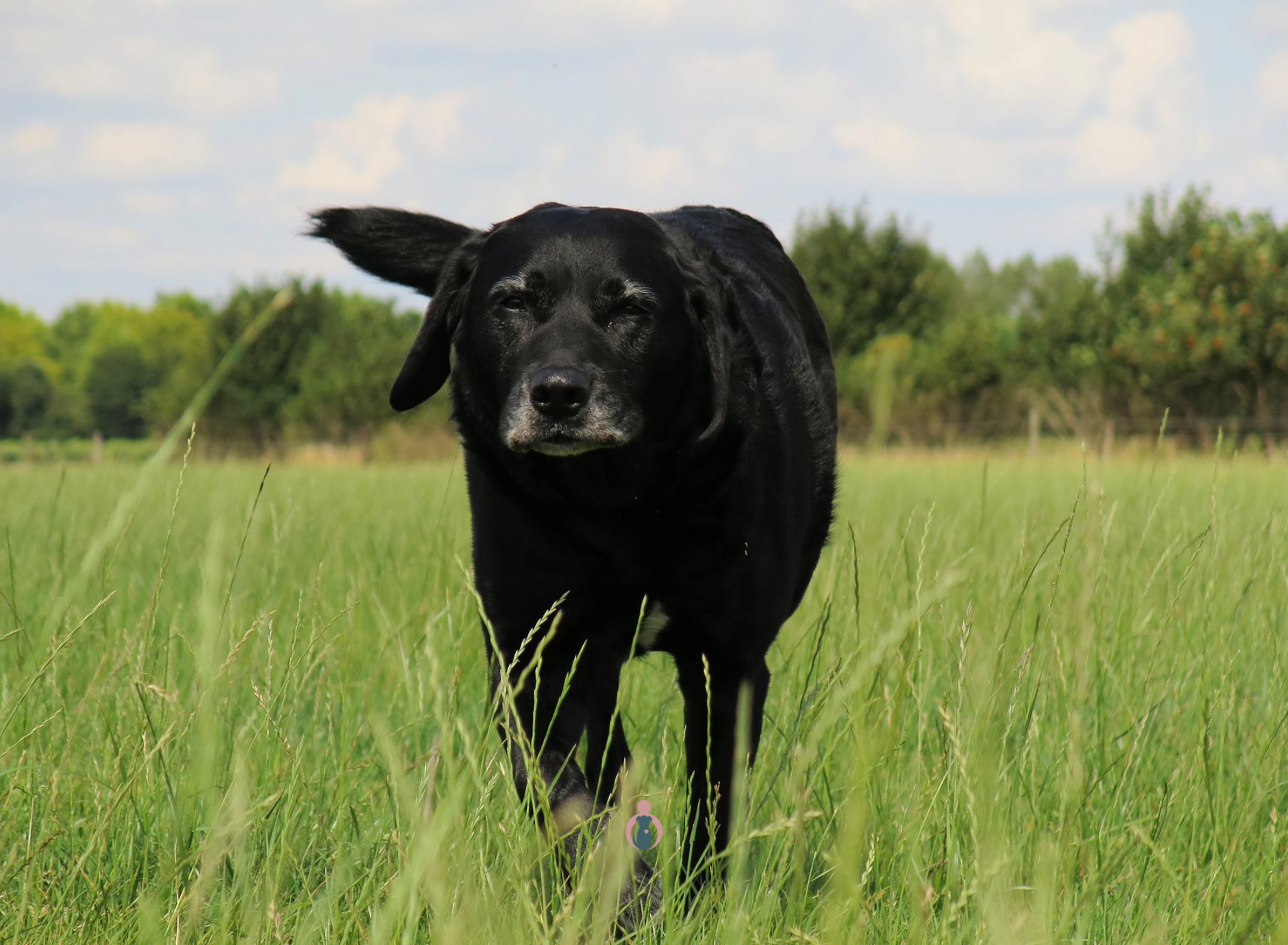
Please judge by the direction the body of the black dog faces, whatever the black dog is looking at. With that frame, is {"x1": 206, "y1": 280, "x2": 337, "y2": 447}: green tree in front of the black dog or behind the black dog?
behind

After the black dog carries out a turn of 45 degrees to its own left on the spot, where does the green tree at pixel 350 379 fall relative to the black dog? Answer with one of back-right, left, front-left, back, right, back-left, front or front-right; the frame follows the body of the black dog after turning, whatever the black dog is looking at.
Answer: back-left

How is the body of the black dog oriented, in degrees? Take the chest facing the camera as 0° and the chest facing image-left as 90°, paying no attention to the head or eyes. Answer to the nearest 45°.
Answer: approximately 0°

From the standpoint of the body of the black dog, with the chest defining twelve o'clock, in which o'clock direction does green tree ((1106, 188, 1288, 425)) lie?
The green tree is roughly at 7 o'clock from the black dog.
